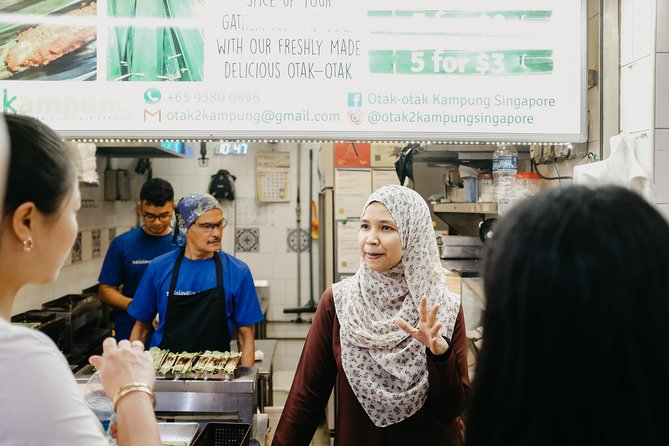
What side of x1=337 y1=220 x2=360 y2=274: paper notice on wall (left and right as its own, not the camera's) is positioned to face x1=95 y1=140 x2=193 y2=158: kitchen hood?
right

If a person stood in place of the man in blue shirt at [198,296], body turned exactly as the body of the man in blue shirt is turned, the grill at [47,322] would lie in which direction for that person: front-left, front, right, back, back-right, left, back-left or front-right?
back-right

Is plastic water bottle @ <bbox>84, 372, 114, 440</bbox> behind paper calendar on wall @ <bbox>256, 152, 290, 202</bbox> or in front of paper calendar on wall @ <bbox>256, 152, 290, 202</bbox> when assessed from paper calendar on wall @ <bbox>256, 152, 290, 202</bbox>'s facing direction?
in front

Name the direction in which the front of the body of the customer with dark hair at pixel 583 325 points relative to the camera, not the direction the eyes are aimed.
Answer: away from the camera

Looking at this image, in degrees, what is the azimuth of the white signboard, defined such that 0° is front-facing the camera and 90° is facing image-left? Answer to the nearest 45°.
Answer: approximately 0°

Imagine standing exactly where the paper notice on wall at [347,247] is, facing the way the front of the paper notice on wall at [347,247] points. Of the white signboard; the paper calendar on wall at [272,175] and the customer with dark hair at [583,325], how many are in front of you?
2

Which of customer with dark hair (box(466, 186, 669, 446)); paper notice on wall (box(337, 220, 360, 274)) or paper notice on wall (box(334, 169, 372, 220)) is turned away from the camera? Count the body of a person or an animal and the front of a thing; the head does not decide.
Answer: the customer with dark hair

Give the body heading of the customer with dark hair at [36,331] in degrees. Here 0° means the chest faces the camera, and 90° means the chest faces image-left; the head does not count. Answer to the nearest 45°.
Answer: approximately 225°

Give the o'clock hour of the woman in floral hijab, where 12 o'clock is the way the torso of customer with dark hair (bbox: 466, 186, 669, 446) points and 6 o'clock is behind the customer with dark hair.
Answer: The woman in floral hijab is roughly at 11 o'clock from the customer with dark hair.

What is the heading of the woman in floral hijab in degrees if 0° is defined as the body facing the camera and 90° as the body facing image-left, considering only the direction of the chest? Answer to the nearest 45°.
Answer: approximately 45°

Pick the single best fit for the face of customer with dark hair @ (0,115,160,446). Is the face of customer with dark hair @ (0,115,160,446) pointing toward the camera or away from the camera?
away from the camera

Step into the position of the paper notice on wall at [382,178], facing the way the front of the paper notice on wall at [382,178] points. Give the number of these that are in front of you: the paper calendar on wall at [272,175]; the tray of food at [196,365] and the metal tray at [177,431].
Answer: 2

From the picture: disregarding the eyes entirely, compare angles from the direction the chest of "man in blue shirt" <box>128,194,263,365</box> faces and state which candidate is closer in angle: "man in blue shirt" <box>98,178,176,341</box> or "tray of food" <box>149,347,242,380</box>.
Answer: the tray of food

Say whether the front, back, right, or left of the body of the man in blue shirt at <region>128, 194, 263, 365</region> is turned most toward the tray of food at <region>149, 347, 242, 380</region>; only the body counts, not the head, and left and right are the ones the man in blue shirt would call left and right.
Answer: front
